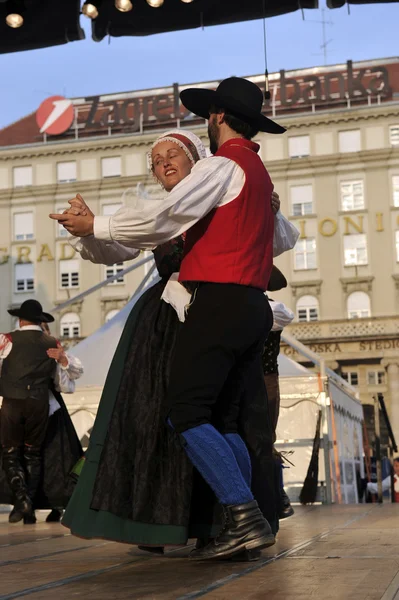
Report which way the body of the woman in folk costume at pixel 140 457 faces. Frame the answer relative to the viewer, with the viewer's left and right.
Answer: facing the viewer and to the right of the viewer
